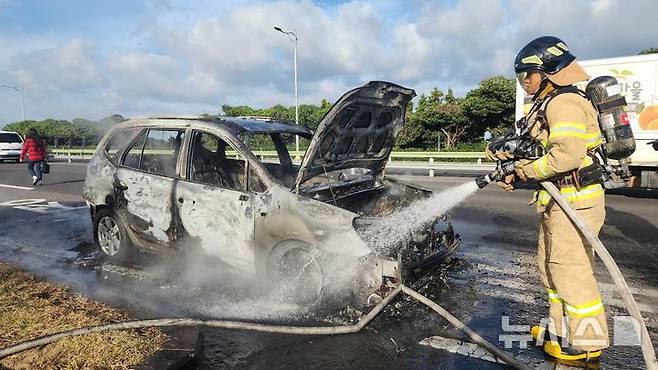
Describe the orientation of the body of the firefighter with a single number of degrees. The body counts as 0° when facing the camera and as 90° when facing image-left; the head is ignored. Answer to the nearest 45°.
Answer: approximately 90°

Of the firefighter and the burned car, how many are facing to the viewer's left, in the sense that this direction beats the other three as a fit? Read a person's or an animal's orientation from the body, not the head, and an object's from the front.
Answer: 1

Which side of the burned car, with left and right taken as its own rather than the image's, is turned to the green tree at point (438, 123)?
left

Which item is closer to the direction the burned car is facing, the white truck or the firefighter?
the firefighter

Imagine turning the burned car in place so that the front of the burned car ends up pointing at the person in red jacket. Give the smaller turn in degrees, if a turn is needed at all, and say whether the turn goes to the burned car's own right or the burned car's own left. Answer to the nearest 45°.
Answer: approximately 180°

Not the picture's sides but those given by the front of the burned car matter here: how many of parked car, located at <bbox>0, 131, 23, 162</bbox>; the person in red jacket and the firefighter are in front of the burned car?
1

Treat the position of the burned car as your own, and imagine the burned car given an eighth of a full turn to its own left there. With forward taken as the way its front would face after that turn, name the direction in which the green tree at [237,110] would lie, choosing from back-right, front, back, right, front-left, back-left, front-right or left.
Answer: left

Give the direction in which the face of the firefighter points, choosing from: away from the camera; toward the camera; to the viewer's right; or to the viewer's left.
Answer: to the viewer's left

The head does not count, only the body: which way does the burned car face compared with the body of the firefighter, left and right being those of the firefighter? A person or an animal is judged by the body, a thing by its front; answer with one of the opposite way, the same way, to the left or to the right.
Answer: the opposite way

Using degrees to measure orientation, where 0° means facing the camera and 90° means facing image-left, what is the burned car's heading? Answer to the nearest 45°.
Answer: approximately 315°
